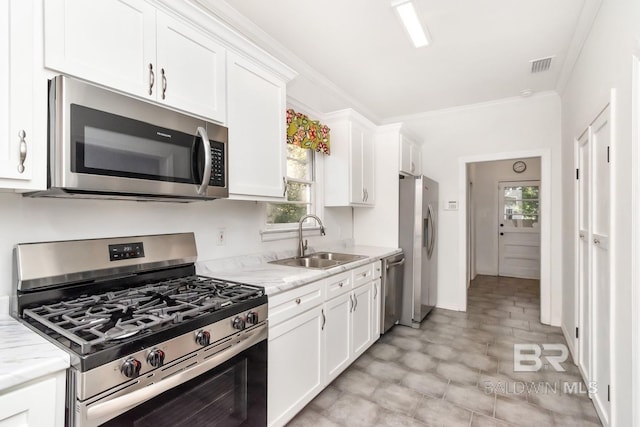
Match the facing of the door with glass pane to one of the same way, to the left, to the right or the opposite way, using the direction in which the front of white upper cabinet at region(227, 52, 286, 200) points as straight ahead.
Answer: to the right

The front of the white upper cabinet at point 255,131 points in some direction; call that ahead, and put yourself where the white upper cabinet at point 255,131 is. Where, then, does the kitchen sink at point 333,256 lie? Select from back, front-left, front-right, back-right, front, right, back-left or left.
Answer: left

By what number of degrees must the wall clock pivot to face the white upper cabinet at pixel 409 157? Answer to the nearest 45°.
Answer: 0° — it already faces it

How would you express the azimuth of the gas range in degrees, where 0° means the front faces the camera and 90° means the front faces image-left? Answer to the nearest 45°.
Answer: approximately 315°

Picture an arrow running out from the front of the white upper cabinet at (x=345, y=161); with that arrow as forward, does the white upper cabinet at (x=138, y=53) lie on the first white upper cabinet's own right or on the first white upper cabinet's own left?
on the first white upper cabinet's own right

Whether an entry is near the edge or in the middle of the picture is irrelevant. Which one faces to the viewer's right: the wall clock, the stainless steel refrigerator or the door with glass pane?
the stainless steel refrigerator

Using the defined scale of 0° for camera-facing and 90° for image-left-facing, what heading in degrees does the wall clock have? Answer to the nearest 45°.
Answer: approximately 0°

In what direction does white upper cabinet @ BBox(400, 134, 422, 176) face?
to the viewer's right

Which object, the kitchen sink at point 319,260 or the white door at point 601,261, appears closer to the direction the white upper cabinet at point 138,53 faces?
the white door

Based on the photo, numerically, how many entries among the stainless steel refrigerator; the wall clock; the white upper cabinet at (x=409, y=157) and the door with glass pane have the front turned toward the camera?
2

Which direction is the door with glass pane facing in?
toward the camera

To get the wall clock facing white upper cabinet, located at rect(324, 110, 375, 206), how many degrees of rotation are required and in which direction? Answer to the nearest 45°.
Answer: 0° — it already faces it

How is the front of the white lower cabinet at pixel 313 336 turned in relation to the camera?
facing the viewer and to the right of the viewer

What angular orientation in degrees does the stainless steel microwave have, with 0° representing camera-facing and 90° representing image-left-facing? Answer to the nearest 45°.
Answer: approximately 315°
